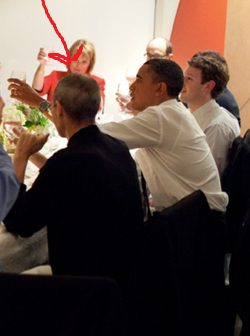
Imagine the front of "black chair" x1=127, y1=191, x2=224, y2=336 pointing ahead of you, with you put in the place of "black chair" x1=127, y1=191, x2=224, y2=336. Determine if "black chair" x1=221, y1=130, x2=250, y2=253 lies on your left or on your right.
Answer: on your right

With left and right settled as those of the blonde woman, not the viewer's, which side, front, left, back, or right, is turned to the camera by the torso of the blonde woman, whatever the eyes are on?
front

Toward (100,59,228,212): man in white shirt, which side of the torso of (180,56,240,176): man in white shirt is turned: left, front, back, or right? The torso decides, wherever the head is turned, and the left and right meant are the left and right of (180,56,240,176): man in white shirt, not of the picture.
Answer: left

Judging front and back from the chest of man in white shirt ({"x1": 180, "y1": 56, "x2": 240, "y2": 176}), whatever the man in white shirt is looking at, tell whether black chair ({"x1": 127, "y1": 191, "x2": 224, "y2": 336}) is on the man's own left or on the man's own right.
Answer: on the man's own left

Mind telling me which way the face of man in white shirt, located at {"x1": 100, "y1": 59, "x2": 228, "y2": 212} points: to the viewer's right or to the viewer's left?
to the viewer's left

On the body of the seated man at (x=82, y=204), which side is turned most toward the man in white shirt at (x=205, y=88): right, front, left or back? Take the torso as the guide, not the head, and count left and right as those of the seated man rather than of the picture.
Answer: right

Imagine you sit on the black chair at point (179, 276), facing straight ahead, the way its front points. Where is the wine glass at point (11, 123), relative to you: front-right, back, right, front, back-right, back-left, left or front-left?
front

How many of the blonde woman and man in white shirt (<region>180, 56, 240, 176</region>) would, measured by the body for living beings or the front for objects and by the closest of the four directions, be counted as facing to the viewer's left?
1

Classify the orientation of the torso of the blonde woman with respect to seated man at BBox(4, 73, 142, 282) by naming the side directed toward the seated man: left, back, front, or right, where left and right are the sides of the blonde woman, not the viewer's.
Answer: front

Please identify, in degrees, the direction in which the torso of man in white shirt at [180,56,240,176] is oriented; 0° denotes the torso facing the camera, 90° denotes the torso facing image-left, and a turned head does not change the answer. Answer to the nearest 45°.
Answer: approximately 90°

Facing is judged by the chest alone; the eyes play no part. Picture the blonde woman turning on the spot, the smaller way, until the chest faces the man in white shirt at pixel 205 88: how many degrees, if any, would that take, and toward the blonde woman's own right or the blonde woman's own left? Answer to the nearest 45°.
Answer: approximately 45° to the blonde woman's own left

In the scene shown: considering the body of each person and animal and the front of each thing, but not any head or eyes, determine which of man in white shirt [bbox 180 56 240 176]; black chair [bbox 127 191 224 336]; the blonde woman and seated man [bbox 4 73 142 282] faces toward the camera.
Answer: the blonde woman
